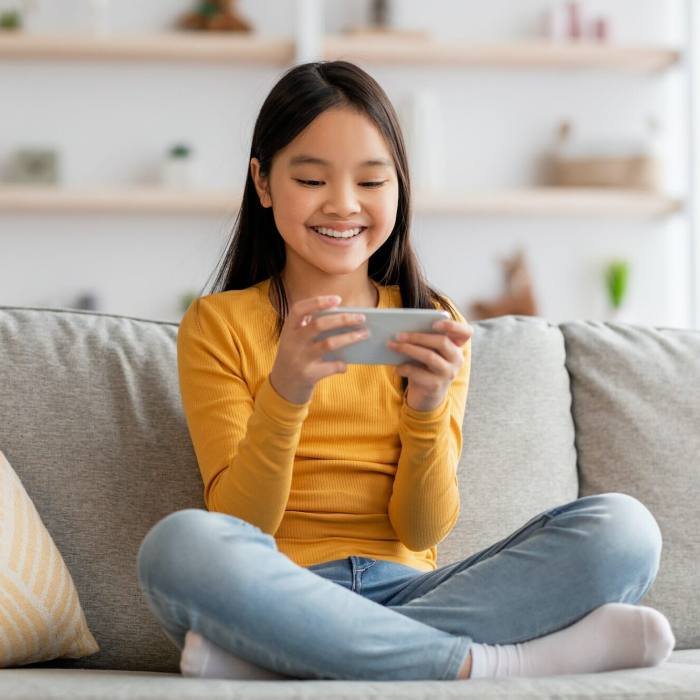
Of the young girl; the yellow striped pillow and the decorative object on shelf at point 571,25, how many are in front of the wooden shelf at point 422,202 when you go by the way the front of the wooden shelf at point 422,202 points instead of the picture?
2

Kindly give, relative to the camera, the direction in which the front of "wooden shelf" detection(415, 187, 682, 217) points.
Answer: facing the viewer

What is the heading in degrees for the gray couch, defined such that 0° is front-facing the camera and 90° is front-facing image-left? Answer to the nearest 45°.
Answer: approximately 0°

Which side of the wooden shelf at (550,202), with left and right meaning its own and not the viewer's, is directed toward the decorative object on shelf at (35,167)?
right

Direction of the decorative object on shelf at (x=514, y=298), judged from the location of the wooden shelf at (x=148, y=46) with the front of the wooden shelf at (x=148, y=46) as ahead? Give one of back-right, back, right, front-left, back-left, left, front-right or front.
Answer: left

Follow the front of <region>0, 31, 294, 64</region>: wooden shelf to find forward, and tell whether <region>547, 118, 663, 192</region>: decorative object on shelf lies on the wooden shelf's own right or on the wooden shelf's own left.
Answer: on the wooden shelf's own left

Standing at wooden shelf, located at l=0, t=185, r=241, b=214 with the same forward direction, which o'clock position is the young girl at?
The young girl is roughly at 12 o'clock from the wooden shelf.

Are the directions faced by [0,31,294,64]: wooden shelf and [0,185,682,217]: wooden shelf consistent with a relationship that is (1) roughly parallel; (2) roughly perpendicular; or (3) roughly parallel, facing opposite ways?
roughly parallel

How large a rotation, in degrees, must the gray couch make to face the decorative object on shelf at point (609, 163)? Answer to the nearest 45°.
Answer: approximately 180°

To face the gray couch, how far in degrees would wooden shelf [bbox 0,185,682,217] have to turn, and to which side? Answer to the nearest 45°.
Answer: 0° — it already faces it

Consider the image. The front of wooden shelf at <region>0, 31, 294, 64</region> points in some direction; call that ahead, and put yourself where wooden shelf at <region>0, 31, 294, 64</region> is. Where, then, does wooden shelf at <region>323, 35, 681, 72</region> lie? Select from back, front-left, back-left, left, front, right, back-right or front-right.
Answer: left

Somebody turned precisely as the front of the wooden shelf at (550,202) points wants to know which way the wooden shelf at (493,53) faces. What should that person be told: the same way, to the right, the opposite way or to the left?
the same way

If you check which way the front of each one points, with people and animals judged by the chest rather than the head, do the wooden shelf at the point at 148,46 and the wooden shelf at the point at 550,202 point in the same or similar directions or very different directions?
same or similar directions

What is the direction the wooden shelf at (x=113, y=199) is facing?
toward the camera

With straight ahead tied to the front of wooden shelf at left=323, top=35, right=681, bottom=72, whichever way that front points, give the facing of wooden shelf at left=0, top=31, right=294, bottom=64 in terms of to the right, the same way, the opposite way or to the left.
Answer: the same way

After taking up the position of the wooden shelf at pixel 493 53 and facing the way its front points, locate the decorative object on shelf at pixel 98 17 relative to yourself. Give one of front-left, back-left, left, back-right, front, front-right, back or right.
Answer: right
